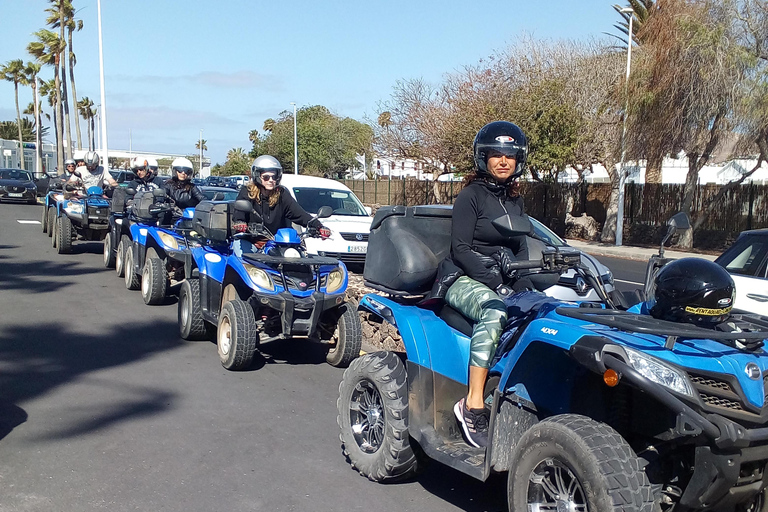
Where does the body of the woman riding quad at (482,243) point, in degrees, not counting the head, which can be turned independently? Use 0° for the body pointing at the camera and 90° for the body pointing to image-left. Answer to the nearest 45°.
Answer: approximately 315°

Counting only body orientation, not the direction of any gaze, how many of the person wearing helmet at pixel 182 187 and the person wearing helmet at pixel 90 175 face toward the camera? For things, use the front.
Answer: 2

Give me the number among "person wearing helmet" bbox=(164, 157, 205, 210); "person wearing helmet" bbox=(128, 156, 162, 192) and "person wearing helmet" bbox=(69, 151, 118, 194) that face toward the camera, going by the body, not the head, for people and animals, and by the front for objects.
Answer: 3

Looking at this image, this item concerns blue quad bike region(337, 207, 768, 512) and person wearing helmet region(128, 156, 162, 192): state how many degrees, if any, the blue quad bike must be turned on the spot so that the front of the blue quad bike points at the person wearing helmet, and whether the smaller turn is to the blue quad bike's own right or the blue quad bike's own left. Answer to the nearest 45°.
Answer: approximately 180°

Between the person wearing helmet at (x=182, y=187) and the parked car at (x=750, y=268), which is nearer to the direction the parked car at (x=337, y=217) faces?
the parked car

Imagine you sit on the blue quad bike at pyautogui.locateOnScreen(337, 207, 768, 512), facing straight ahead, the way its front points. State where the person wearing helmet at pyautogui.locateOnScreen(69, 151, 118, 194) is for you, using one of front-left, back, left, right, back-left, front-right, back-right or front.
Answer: back

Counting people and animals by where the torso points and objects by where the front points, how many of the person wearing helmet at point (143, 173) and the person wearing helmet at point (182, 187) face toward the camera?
2

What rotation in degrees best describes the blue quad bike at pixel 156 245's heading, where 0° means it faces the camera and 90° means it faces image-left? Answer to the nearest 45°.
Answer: approximately 315°

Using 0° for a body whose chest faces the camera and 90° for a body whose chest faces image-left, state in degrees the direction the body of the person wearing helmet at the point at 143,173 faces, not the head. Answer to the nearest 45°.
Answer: approximately 0°

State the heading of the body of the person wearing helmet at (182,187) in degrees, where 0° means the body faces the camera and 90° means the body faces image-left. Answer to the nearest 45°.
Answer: approximately 0°

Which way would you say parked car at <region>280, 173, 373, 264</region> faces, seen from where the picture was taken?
facing the viewer and to the right of the viewer

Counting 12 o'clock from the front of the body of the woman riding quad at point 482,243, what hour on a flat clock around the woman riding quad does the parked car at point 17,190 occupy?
The parked car is roughly at 6 o'clock from the woman riding quad.

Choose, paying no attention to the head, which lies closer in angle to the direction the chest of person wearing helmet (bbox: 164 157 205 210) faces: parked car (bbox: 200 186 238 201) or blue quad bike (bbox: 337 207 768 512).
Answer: the blue quad bike
